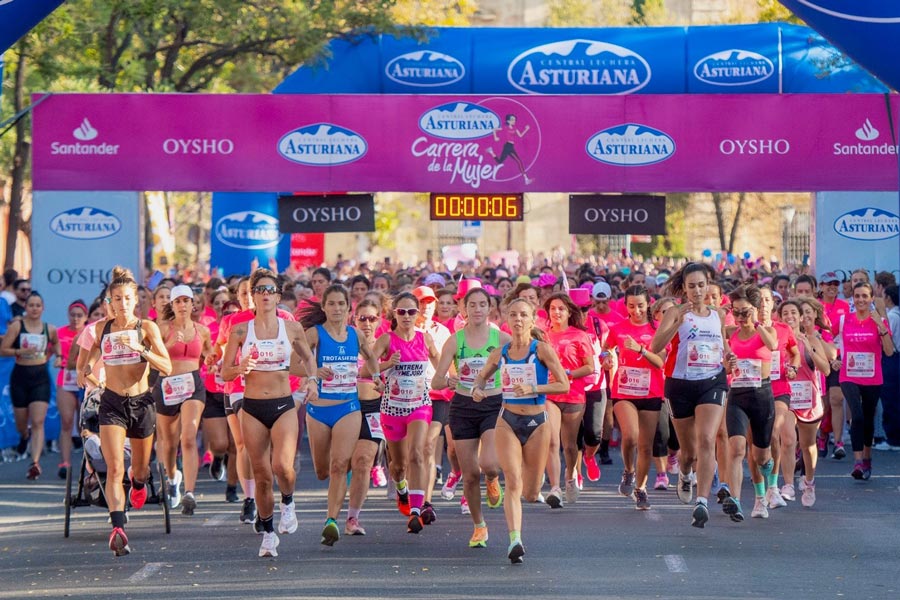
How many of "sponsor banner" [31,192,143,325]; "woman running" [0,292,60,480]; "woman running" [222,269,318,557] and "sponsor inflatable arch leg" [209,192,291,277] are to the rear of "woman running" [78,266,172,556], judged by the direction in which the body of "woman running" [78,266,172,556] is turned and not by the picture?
3

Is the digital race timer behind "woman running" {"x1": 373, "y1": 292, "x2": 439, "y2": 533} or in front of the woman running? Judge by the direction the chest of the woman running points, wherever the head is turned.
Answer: behind

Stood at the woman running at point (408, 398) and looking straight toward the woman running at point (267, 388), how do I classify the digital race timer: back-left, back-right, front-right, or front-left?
back-right

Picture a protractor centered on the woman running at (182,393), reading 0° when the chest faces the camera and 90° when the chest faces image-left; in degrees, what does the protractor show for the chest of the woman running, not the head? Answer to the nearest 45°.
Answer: approximately 0°

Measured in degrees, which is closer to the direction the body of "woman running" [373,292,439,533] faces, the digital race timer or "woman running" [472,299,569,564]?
the woman running

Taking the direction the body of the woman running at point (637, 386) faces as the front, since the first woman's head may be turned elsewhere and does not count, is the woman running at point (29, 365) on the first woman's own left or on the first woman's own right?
on the first woman's own right
